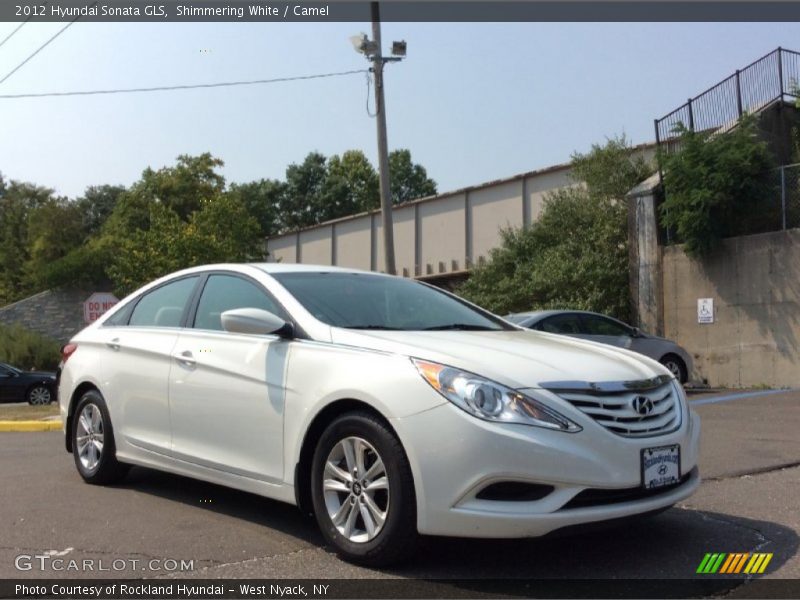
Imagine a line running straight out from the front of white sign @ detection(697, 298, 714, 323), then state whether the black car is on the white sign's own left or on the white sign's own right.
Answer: on the white sign's own right

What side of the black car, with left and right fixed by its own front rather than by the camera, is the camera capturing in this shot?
right

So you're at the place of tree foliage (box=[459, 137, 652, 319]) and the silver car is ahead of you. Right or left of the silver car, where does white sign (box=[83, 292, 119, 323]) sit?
right

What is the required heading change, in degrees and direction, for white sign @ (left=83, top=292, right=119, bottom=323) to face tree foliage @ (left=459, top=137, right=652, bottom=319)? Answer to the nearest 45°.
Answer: approximately 90° to its left

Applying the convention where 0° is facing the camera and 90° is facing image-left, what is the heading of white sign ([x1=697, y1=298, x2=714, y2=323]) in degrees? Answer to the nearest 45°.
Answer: approximately 0°

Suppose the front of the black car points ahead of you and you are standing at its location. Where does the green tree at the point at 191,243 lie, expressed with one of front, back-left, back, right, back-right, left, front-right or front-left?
front-left

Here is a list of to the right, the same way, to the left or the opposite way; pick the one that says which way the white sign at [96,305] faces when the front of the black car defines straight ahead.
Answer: to the right

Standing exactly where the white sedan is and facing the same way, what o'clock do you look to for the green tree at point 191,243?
The green tree is roughly at 7 o'clock from the white sedan.

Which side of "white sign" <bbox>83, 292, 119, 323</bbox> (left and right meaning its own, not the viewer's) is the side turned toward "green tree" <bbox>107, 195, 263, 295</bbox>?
back
